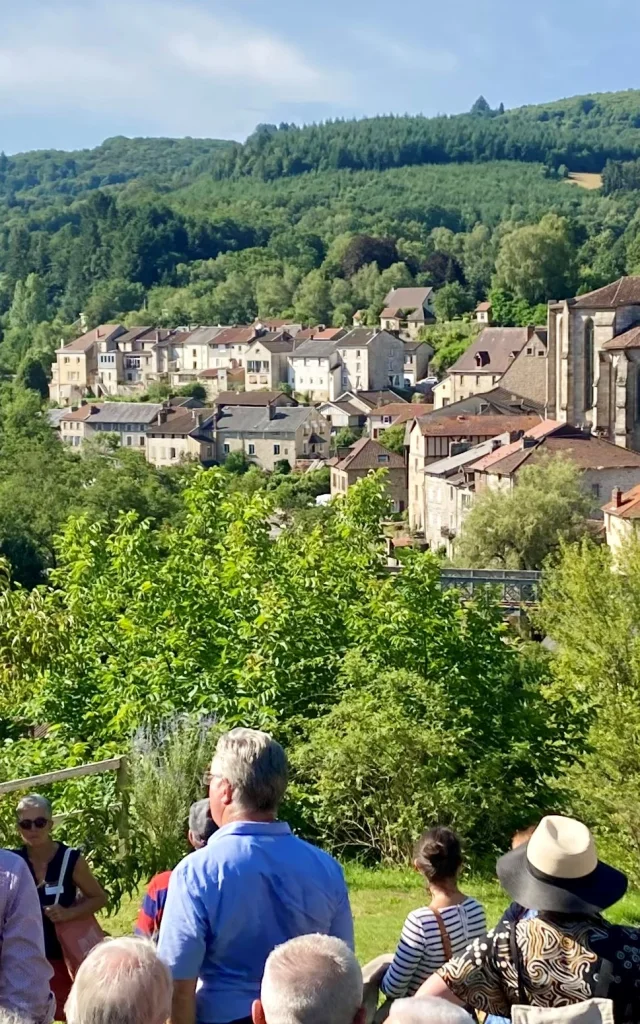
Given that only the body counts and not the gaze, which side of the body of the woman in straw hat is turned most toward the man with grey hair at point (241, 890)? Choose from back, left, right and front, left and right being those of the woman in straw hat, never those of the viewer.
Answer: left

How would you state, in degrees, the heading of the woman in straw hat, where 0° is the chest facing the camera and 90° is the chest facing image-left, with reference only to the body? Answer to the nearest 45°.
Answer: approximately 180°

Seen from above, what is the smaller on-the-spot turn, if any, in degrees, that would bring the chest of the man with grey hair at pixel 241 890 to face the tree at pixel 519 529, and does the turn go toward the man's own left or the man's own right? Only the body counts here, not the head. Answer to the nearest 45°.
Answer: approximately 45° to the man's own right

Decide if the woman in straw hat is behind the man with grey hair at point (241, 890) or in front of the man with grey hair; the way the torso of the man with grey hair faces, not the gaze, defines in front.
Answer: behind

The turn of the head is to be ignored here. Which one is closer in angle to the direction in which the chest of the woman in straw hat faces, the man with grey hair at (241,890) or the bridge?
the bridge

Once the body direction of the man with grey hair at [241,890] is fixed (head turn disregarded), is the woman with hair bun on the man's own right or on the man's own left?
on the man's own right

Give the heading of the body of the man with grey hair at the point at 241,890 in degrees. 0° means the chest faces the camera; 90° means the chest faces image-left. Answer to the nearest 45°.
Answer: approximately 135°

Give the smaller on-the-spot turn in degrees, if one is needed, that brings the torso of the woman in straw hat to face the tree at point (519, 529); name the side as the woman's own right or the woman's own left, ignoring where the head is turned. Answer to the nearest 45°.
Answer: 0° — they already face it

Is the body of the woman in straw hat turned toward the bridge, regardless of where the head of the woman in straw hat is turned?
yes

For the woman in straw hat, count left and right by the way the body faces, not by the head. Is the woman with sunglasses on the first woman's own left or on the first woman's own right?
on the first woman's own left
